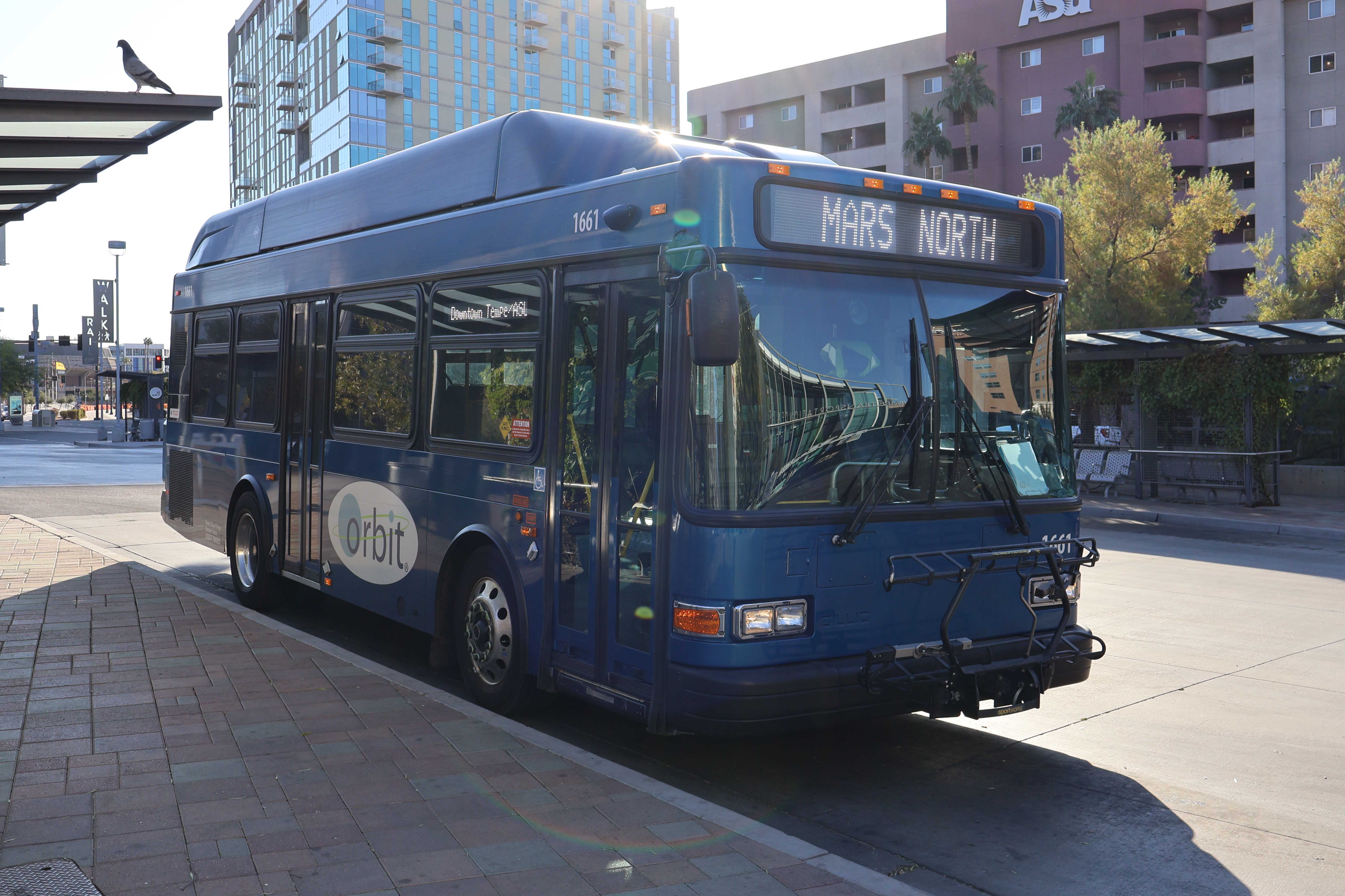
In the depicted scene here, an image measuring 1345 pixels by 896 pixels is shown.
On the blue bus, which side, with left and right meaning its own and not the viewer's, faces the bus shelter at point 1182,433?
left

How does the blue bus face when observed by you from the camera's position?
facing the viewer and to the right of the viewer
